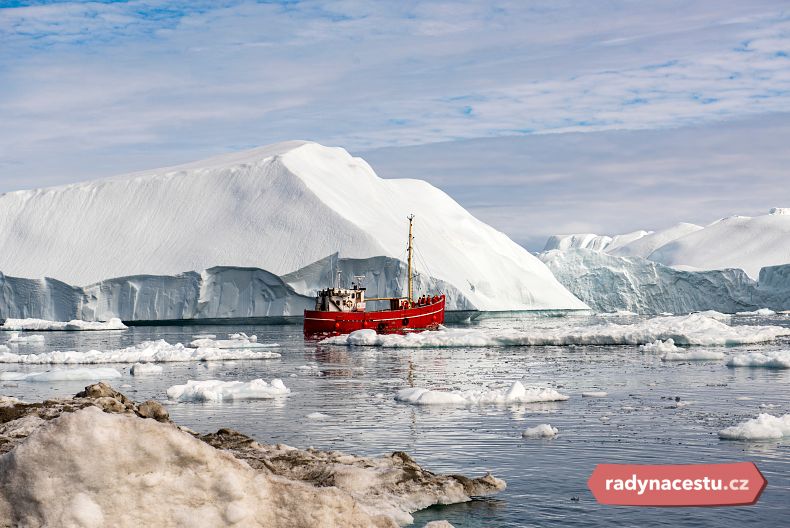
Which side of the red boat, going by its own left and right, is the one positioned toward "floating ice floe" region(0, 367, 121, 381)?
right

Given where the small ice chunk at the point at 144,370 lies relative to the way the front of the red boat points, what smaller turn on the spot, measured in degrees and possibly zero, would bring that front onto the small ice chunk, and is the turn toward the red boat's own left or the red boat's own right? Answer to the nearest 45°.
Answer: approximately 90° to the red boat's own right

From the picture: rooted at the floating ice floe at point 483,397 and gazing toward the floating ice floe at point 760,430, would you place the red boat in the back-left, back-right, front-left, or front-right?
back-left

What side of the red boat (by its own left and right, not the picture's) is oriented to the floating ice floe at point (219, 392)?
right

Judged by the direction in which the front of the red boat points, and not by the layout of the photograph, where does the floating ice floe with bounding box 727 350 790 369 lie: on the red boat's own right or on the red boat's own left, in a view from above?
on the red boat's own right

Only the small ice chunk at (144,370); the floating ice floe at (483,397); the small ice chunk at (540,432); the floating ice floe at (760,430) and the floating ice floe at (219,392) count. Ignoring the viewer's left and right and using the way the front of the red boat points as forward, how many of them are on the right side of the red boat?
5

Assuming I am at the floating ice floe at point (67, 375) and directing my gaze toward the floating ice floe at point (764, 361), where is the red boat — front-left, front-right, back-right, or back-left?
front-left

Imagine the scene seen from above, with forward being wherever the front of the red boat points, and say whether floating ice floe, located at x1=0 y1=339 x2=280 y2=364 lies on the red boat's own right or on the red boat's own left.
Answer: on the red boat's own right

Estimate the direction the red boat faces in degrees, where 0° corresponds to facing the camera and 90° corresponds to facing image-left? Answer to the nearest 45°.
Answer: approximately 270°
